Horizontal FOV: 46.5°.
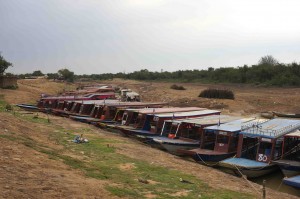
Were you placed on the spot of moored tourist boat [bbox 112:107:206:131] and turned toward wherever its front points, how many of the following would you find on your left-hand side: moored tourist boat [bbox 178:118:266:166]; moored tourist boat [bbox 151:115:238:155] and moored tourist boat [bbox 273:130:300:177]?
3

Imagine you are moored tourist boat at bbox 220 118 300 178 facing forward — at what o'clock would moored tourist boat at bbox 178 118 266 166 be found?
moored tourist boat at bbox 178 118 266 166 is roughly at 2 o'clock from moored tourist boat at bbox 220 118 300 178.

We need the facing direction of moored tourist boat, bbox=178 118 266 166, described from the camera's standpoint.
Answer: facing the viewer and to the left of the viewer

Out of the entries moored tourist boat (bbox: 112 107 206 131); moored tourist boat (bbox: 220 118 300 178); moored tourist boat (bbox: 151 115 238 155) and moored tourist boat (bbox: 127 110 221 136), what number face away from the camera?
0

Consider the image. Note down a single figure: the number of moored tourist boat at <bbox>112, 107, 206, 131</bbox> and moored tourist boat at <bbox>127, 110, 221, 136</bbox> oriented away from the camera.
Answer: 0

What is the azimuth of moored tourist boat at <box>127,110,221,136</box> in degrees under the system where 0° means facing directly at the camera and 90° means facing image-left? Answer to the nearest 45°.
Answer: approximately 45°

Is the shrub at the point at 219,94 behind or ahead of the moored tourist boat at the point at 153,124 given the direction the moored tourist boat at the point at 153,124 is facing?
behind

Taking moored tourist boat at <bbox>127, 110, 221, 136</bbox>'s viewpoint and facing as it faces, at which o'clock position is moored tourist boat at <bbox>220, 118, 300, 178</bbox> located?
moored tourist boat at <bbox>220, 118, 300, 178</bbox> is roughly at 9 o'clock from moored tourist boat at <bbox>127, 110, 221, 136</bbox>.

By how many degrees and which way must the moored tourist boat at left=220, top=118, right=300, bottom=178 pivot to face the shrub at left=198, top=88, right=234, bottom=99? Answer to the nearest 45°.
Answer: approximately 135° to its right

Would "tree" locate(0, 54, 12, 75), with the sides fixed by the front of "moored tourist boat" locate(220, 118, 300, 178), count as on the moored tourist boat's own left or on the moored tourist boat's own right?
on the moored tourist boat's own right

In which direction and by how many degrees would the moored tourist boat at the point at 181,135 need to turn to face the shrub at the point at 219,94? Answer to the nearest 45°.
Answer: approximately 135° to its right

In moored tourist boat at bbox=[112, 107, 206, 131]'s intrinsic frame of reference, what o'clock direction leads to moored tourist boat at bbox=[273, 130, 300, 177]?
moored tourist boat at bbox=[273, 130, 300, 177] is roughly at 9 o'clock from moored tourist boat at bbox=[112, 107, 206, 131].

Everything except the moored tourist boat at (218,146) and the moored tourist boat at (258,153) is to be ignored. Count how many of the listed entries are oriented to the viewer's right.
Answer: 0

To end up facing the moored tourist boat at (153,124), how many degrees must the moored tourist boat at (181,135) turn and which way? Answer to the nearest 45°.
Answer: approximately 90° to its right

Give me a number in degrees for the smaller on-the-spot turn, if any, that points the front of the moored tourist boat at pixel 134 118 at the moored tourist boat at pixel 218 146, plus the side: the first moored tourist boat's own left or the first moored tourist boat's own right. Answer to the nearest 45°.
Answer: approximately 90° to the first moored tourist boat's own left

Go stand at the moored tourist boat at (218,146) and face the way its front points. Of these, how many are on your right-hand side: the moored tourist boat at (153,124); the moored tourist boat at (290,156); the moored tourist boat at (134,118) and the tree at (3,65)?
3

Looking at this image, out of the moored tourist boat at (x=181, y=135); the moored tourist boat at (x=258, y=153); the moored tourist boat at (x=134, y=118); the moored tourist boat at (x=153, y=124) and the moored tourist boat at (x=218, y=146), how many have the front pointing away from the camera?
0

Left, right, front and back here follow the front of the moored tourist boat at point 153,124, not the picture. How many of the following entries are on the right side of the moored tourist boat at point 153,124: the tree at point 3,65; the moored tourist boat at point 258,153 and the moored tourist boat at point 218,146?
1

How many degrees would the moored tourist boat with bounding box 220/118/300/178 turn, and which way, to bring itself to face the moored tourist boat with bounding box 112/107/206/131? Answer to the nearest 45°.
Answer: approximately 90° to its right

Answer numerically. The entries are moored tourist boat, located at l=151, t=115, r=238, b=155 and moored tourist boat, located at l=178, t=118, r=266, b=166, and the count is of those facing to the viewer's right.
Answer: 0

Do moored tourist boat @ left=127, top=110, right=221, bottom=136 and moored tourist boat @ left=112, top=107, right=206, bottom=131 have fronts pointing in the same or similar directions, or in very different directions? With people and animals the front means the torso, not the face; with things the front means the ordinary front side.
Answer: same or similar directions

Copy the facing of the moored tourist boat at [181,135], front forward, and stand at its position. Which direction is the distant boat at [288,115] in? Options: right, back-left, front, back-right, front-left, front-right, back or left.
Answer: back
